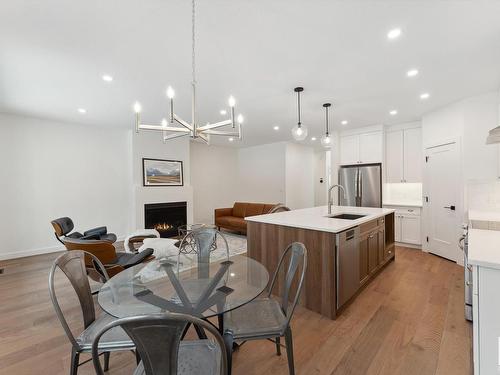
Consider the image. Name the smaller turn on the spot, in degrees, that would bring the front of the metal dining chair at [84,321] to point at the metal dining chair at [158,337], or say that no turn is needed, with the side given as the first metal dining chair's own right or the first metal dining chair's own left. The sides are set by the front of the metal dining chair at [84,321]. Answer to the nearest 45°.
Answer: approximately 90° to the first metal dining chair's own right

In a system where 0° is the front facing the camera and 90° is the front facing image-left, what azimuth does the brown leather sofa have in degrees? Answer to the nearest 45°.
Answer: approximately 45°

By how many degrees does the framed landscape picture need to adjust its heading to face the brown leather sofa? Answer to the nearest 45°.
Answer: approximately 45° to its left

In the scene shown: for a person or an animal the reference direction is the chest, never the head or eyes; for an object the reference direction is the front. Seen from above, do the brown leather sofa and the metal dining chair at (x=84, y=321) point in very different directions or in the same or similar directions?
very different directions

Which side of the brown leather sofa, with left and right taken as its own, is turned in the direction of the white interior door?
left

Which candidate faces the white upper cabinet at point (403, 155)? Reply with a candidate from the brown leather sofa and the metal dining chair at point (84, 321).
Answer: the metal dining chair

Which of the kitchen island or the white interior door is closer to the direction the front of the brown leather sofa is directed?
the kitchen island

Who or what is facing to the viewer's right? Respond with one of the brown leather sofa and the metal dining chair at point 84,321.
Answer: the metal dining chair

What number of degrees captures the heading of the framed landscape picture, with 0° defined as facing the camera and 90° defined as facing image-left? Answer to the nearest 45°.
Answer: approximately 315°

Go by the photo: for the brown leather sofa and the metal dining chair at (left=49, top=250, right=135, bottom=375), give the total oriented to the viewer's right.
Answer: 1

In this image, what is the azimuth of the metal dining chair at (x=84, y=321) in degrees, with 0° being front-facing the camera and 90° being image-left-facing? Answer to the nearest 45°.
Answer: approximately 270°
